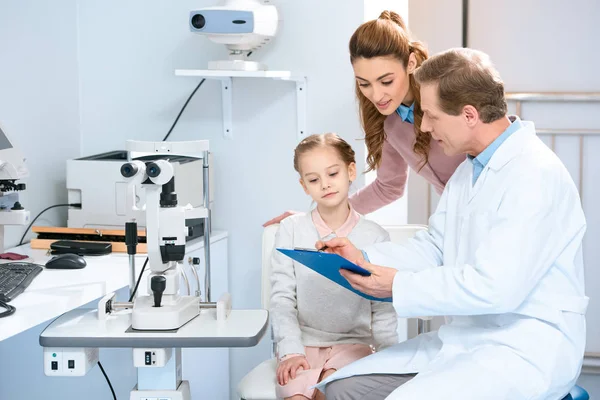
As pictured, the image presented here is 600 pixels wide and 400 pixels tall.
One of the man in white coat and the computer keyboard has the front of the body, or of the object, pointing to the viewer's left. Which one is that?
the man in white coat

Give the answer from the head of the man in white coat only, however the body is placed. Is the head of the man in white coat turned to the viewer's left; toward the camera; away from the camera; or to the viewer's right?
to the viewer's left

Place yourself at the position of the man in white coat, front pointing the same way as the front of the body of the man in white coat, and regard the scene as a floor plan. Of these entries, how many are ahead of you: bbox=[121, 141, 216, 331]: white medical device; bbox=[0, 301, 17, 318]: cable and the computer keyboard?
3

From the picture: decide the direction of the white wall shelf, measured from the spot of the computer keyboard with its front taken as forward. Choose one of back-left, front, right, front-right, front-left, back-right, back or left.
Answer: left

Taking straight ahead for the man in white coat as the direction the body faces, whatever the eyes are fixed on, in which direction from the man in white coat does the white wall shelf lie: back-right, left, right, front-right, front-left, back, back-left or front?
front-right

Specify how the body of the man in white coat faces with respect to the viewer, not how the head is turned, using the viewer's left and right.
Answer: facing to the left of the viewer

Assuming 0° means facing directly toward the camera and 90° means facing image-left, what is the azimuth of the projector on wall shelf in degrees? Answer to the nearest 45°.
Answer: approximately 45°

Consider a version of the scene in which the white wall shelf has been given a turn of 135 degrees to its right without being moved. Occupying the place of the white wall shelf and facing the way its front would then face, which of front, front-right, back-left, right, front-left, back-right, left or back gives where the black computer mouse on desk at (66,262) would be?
back-left

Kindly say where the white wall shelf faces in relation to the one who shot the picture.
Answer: facing the viewer and to the left of the viewer

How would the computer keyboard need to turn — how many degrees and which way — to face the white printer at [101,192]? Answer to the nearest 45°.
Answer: approximately 90° to its left

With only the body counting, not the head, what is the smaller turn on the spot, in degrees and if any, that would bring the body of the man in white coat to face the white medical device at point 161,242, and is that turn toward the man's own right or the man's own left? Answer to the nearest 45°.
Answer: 0° — they already face it

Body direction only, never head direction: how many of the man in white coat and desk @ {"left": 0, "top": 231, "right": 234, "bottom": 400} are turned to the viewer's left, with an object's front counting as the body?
1

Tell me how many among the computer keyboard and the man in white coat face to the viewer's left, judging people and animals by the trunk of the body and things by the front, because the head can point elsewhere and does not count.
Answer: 1

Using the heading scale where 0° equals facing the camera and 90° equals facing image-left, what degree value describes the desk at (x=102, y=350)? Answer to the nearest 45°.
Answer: approximately 315°

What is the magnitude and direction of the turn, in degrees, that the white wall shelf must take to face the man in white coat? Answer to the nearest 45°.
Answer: approximately 90° to its left

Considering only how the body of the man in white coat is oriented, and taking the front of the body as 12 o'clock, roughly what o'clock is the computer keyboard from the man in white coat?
The computer keyboard is roughly at 12 o'clock from the man in white coat.
